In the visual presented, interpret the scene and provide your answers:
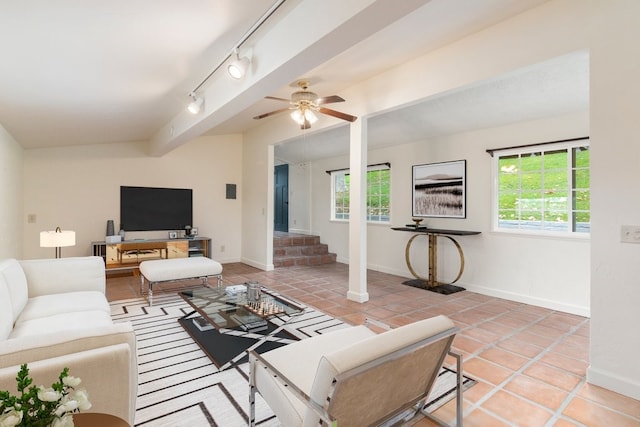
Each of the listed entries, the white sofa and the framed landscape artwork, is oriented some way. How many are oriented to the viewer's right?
1

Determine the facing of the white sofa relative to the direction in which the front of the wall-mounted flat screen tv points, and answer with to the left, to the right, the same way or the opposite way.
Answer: to the left

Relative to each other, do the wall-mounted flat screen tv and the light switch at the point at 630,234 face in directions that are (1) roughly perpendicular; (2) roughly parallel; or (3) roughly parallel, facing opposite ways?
roughly perpendicular

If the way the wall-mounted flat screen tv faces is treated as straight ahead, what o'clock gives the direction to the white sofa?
The white sofa is roughly at 12 o'clock from the wall-mounted flat screen tv.

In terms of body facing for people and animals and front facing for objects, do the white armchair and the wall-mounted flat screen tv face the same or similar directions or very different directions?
very different directions

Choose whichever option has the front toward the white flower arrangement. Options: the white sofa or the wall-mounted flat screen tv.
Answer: the wall-mounted flat screen tv

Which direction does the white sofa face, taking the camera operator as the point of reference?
facing to the right of the viewer

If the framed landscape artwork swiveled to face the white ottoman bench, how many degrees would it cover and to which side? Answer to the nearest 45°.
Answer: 0° — it already faces it

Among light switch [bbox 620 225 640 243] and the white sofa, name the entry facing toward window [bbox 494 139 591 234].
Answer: the white sofa
